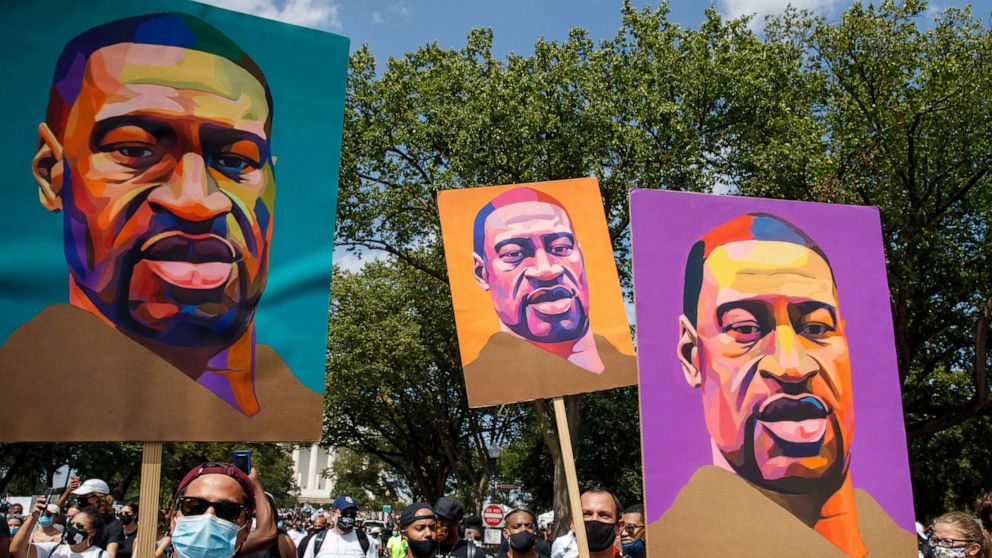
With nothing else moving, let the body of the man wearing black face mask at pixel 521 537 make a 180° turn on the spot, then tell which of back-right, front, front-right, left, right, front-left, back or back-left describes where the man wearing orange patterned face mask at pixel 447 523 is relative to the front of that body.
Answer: back-left

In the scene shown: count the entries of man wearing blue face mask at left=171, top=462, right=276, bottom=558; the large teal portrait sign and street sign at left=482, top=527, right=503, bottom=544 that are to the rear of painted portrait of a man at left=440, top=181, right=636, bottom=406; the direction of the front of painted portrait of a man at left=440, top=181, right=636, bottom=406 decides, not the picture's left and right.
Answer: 1

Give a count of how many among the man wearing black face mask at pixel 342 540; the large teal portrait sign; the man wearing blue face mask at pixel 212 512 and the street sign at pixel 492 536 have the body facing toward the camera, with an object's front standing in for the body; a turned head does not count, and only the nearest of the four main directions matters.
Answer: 4

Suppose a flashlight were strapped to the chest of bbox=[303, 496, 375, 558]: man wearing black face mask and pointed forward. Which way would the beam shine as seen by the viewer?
toward the camera

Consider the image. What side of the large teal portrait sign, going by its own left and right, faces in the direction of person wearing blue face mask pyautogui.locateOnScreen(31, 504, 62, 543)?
back

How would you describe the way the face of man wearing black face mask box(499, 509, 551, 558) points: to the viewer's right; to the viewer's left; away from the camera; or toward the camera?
toward the camera

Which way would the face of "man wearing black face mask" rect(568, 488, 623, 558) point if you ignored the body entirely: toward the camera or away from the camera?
toward the camera

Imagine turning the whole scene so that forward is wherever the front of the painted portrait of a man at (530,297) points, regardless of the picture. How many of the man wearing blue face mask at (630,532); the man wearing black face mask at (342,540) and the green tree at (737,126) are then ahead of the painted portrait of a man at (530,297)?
0

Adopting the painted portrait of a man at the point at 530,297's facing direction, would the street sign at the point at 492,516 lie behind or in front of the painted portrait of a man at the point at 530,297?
behind

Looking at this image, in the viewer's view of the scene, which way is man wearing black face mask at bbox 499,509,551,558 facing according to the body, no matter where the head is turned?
toward the camera

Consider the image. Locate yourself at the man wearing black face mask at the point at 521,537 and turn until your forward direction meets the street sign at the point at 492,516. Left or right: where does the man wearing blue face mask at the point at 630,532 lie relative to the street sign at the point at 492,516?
right

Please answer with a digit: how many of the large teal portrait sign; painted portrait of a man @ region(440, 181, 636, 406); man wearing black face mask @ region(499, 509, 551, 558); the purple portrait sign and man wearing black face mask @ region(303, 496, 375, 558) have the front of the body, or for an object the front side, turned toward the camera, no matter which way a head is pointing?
5

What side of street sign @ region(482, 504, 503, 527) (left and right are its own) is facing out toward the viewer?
front

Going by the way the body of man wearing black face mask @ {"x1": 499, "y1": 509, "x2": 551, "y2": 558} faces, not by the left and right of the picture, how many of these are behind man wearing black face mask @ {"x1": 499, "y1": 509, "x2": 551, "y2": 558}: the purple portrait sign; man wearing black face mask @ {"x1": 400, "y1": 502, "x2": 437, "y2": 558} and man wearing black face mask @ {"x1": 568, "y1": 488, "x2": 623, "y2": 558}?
0

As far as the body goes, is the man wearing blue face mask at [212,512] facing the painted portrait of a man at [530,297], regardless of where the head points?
no

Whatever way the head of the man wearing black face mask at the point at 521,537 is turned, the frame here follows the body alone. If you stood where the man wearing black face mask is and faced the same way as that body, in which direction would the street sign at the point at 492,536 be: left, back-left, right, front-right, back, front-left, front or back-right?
back
